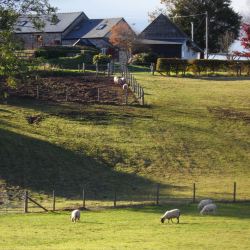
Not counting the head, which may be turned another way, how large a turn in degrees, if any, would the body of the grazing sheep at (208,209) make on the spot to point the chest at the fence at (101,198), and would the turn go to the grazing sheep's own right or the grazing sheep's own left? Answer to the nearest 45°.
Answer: approximately 45° to the grazing sheep's own right

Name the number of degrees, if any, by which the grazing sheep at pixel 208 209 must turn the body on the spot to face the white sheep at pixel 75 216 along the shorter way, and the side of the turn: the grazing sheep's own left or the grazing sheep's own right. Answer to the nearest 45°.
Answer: approximately 45° to the grazing sheep's own left

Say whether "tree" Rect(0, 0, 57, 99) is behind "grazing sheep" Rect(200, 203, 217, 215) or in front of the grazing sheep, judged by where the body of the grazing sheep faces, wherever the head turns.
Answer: in front

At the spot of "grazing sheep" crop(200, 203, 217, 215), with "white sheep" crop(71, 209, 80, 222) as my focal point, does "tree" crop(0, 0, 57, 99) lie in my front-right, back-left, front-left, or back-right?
front-right

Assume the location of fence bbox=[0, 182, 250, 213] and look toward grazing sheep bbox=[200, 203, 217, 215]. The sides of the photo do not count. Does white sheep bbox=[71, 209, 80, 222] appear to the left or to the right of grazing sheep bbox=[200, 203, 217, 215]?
right

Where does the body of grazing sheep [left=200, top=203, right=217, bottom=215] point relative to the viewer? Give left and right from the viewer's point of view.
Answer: facing to the left of the viewer
